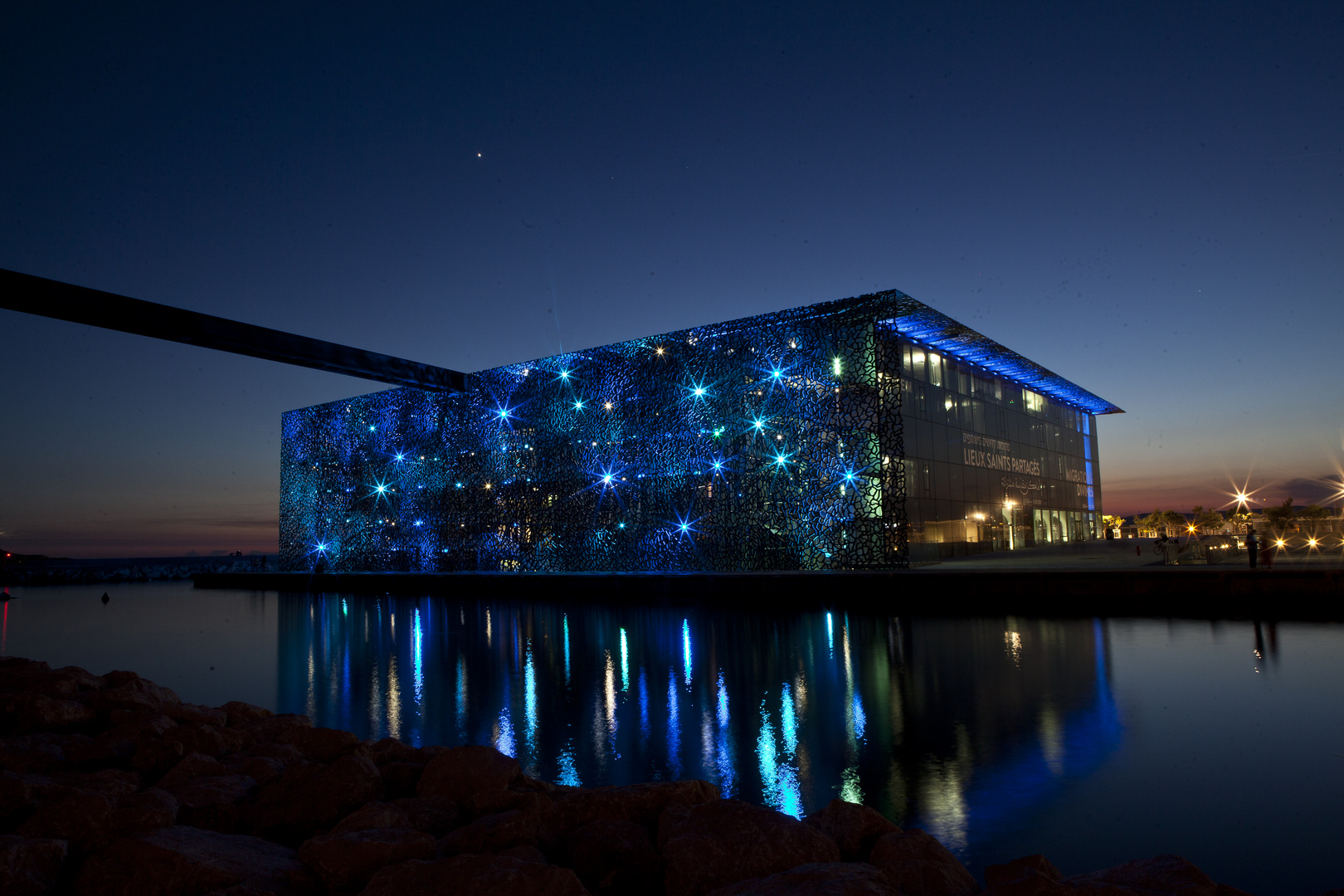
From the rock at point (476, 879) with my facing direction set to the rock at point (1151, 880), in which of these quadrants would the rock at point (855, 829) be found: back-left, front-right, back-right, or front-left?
front-left

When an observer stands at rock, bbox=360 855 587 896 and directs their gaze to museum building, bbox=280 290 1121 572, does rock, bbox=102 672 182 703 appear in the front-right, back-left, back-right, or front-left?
front-left

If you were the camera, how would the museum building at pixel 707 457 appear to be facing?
facing the viewer and to the right of the viewer

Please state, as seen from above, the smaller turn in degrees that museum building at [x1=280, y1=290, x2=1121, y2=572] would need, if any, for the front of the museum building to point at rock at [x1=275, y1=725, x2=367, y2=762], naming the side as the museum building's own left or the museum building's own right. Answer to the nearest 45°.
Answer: approximately 45° to the museum building's own right

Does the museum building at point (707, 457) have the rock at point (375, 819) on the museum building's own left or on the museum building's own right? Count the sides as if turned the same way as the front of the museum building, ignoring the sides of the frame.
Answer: on the museum building's own right

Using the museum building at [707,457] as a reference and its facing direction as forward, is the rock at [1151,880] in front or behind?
in front

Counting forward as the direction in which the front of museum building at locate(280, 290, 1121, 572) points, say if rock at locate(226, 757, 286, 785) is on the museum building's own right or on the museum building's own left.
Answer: on the museum building's own right

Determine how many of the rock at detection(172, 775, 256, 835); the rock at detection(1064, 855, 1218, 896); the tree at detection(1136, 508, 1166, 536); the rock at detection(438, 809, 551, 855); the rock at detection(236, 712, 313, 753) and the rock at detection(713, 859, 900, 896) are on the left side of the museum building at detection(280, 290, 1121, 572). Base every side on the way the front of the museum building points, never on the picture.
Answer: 1

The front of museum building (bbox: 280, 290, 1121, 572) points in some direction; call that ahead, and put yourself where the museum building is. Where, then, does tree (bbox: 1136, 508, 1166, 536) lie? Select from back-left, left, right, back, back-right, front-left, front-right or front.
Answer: left

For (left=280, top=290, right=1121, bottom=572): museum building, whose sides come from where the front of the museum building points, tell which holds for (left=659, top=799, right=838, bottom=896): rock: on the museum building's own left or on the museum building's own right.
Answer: on the museum building's own right

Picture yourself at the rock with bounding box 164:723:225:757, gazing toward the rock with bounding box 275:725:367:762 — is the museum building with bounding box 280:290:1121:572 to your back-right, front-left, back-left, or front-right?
front-left

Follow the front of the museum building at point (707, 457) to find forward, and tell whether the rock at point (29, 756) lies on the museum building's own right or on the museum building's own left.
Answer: on the museum building's own right

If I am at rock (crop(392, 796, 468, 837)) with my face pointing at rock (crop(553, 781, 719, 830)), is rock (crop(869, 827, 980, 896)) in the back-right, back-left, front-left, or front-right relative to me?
front-right

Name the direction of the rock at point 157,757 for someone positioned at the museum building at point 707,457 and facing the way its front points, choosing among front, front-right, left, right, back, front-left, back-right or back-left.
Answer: front-right

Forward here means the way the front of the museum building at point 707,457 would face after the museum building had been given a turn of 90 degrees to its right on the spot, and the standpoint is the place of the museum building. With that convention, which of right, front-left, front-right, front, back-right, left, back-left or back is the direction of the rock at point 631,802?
front-left

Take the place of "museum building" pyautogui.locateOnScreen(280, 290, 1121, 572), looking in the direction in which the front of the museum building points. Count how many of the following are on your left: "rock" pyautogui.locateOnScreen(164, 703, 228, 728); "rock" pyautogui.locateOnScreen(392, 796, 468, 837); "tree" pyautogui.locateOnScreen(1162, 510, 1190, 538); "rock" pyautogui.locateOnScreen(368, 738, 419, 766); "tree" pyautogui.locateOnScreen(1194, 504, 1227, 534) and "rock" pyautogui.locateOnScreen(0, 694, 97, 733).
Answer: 2

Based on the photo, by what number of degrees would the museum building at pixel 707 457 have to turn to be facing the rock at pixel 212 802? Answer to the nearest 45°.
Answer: approximately 45° to its right

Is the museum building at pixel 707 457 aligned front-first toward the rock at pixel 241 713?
no

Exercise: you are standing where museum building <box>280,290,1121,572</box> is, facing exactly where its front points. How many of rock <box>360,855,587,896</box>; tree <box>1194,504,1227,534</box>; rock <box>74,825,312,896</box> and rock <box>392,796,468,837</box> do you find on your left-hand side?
1

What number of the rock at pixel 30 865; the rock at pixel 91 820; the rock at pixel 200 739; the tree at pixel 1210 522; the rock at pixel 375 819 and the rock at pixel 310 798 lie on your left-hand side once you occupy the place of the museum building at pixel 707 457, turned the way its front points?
1

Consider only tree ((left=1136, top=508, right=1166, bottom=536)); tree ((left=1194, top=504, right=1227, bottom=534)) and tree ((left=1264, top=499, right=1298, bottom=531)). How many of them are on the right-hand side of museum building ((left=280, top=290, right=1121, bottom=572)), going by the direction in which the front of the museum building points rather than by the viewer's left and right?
0
